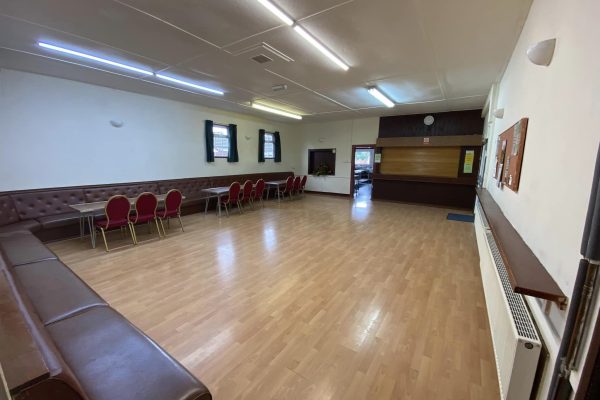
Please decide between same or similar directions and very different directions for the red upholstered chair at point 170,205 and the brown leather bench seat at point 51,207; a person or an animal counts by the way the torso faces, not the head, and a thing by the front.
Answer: very different directions

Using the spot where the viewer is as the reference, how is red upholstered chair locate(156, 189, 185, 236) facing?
facing away from the viewer and to the left of the viewer

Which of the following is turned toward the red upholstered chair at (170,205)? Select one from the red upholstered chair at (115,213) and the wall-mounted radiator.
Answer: the wall-mounted radiator

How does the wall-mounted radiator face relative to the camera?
to the viewer's left

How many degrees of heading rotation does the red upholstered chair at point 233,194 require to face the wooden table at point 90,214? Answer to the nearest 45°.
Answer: approximately 90° to its left

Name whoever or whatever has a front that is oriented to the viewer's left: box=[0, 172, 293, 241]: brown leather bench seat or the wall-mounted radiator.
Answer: the wall-mounted radiator

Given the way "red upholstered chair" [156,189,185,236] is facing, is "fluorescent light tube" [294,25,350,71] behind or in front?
behind

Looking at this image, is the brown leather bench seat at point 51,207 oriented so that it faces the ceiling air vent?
yes

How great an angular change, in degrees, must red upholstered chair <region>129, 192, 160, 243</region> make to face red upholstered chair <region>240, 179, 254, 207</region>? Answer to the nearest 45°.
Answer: approximately 90° to its right

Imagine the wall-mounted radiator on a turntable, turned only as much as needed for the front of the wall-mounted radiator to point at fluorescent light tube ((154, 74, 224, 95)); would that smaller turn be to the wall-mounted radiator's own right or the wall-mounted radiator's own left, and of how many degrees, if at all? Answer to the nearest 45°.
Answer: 0° — it already faces it

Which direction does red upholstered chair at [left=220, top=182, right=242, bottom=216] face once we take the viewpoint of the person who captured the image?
facing away from the viewer and to the left of the viewer

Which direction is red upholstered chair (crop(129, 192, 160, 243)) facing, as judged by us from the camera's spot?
facing away from the viewer and to the left of the viewer
